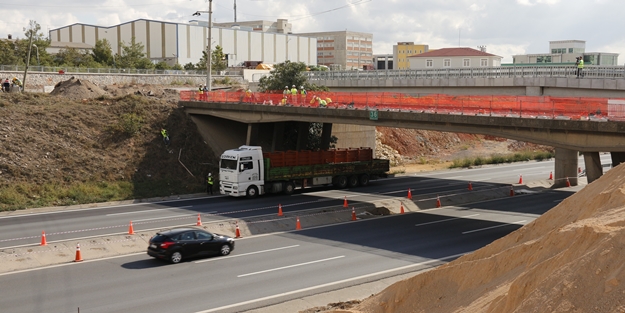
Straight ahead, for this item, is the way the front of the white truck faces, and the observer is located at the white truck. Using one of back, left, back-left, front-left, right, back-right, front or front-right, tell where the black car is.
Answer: front-left

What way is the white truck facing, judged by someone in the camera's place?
facing the viewer and to the left of the viewer
